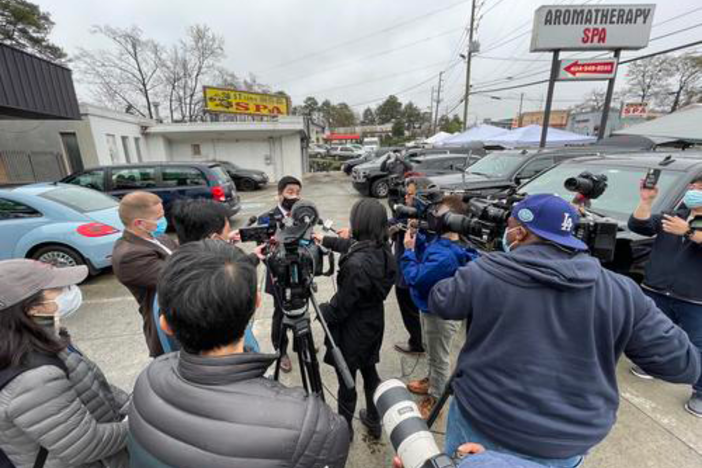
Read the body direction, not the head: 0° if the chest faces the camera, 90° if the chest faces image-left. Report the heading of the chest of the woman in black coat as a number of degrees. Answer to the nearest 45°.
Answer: approximately 135°

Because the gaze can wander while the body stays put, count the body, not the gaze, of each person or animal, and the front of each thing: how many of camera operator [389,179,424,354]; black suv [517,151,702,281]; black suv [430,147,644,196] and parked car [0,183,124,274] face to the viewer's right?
0

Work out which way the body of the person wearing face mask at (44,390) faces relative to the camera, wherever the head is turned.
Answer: to the viewer's right

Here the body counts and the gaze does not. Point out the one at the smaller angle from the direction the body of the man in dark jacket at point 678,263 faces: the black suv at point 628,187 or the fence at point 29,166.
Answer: the fence

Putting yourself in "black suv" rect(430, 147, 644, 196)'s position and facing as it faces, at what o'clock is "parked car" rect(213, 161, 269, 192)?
The parked car is roughly at 2 o'clock from the black suv.

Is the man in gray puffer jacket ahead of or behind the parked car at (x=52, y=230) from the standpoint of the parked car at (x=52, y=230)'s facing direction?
behind

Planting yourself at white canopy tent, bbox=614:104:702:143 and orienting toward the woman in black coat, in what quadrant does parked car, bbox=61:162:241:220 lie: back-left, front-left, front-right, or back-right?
front-right

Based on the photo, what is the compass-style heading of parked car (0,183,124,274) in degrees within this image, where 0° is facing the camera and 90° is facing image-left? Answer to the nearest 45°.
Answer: approximately 135°

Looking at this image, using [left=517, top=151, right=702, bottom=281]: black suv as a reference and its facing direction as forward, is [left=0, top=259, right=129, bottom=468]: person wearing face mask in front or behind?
in front

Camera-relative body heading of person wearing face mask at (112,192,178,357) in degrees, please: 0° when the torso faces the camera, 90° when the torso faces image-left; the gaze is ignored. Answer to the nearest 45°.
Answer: approximately 270°

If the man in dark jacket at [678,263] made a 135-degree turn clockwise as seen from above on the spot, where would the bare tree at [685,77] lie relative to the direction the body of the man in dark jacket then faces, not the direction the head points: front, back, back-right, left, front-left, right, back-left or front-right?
front

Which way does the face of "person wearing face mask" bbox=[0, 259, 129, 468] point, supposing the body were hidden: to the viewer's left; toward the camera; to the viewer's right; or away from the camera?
to the viewer's right

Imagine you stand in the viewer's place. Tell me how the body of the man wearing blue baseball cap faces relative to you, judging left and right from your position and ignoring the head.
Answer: facing away from the viewer and to the left of the viewer

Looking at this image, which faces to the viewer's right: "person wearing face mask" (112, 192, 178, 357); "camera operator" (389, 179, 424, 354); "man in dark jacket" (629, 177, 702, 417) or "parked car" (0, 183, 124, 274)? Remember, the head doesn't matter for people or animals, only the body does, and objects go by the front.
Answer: the person wearing face mask

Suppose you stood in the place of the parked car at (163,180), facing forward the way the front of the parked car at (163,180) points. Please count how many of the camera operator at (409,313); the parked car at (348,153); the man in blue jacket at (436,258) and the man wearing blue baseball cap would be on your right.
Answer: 1

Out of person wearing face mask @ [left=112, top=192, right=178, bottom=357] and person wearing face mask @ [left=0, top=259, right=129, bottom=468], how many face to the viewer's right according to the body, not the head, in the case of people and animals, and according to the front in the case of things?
2
